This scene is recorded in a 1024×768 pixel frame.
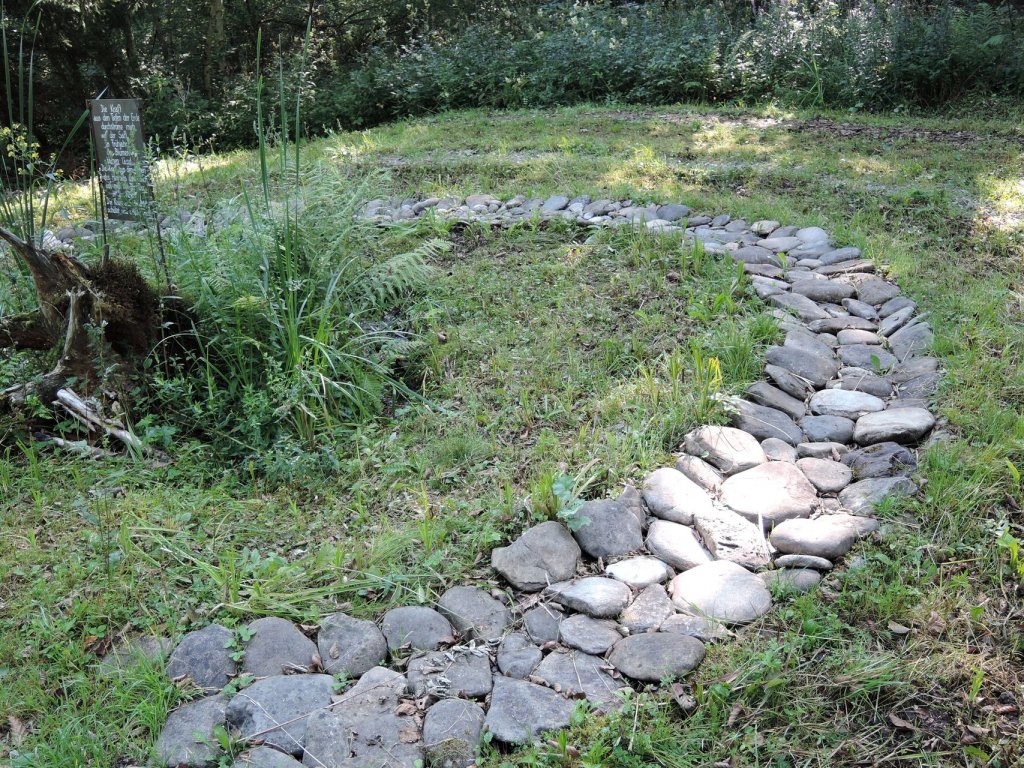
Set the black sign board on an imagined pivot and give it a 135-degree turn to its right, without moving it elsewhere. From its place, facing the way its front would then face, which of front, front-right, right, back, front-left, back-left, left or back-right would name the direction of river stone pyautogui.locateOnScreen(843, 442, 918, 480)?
back

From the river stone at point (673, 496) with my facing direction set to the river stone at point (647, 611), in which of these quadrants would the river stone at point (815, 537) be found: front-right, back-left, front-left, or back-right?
front-left

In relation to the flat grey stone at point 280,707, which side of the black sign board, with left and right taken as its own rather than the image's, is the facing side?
front

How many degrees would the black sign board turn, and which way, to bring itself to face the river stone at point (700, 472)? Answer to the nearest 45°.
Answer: approximately 45° to its left

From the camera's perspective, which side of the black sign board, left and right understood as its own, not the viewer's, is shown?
front

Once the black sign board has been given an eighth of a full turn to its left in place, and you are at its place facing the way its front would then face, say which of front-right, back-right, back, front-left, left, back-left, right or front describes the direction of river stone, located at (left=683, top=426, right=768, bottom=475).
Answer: front

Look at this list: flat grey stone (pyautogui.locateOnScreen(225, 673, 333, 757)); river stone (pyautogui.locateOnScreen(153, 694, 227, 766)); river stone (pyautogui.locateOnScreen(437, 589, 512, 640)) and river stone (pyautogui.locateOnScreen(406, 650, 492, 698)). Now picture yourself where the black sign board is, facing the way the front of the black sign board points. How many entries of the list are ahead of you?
4

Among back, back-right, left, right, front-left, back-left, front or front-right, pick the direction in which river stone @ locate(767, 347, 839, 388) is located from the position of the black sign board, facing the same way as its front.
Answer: front-left

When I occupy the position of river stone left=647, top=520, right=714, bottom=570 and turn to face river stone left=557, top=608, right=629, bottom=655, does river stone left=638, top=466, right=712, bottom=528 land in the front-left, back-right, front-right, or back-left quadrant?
back-right

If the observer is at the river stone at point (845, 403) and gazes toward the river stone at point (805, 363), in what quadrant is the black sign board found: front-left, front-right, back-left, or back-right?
front-left

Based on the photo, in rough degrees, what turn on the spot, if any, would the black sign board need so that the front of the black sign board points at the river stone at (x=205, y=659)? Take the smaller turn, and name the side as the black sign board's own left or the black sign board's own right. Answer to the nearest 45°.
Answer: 0° — it already faces it

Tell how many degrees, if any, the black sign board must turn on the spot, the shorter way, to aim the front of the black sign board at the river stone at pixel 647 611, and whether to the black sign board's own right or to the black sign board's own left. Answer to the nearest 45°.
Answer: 0° — it already faces it

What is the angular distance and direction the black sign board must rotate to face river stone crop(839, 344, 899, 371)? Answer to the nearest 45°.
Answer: approximately 45° to its left

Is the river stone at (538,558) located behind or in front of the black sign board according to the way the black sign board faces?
in front

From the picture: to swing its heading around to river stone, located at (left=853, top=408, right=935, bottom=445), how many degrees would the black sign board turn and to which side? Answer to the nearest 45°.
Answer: approximately 45° to its left

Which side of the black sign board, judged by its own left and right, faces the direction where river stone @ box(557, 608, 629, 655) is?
front

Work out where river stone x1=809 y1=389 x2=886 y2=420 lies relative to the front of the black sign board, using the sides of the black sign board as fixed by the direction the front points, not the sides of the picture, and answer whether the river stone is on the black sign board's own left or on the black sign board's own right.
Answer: on the black sign board's own left

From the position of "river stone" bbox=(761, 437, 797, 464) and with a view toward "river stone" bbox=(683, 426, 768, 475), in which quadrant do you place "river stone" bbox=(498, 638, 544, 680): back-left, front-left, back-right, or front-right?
front-left

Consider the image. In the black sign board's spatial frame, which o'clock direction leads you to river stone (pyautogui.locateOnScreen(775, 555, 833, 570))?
The river stone is roughly at 11 o'clock from the black sign board.

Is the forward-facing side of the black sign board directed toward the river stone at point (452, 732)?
yes
